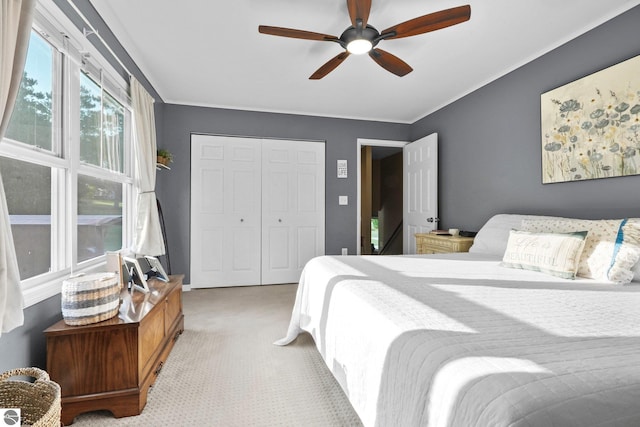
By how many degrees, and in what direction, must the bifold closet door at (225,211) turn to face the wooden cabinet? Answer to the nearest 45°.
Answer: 0° — it already faces it

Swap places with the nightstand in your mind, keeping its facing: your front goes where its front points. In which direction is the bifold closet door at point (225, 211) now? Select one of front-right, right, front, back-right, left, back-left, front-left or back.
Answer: front-right

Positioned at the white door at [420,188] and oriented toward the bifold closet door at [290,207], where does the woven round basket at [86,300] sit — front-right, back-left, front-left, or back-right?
front-left

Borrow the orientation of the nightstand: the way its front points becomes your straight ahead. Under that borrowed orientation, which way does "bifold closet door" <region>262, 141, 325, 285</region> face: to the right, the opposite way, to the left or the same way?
to the left

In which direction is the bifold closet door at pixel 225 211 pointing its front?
toward the camera

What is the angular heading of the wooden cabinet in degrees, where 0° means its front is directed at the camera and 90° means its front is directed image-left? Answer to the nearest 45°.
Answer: approximately 270°

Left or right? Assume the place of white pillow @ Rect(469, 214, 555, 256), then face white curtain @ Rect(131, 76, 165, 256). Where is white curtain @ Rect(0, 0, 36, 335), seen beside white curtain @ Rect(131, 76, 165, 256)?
left

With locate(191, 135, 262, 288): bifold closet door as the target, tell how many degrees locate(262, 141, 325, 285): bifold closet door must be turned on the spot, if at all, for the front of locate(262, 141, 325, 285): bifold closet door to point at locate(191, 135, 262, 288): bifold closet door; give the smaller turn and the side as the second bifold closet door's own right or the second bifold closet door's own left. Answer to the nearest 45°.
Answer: approximately 90° to the second bifold closet door's own right

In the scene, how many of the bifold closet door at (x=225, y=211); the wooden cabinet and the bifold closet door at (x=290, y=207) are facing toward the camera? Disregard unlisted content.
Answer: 2

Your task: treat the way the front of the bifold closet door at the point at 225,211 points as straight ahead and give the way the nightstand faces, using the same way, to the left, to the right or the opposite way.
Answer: to the right

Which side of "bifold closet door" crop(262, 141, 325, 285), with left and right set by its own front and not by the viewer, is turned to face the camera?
front

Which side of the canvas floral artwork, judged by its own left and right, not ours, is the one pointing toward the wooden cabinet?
front

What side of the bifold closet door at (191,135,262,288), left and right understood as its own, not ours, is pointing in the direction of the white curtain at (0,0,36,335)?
front

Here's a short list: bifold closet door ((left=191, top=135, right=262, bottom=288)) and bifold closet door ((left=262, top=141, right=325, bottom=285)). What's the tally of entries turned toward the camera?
2

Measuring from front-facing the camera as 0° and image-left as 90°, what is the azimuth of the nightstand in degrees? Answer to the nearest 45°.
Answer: approximately 45°

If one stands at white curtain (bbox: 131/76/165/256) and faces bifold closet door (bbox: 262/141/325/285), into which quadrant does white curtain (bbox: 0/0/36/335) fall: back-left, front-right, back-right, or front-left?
back-right

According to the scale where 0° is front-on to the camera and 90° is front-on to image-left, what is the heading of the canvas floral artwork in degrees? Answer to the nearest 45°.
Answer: approximately 45°
